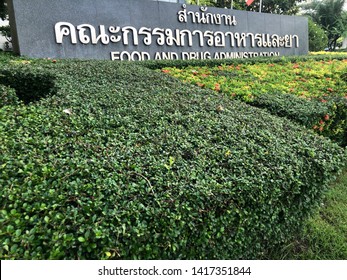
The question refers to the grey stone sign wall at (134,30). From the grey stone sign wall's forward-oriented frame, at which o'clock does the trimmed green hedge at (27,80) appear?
The trimmed green hedge is roughly at 2 o'clock from the grey stone sign wall.

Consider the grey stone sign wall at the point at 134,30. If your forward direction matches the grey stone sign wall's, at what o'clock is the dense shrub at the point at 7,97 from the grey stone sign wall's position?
The dense shrub is roughly at 2 o'clock from the grey stone sign wall.

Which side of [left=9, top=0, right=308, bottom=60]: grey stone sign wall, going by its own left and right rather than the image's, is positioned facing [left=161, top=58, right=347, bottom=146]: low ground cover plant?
front

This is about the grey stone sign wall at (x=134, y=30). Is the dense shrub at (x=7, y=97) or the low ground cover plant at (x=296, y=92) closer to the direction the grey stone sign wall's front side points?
the low ground cover plant

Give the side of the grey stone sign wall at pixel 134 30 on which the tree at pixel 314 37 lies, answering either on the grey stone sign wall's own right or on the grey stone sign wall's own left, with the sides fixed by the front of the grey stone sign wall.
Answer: on the grey stone sign wall's own left

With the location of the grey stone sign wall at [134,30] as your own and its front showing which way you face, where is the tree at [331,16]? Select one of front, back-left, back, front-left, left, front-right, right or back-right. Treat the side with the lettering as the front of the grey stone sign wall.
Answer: left

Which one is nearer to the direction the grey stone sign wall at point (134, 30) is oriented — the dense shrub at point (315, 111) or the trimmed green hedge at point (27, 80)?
the dense shrub

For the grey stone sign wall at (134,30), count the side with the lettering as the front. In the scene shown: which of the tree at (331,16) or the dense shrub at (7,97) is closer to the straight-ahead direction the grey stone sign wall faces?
the dense shrub

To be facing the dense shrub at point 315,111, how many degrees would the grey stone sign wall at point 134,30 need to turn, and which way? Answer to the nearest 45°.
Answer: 0° — it already faces it

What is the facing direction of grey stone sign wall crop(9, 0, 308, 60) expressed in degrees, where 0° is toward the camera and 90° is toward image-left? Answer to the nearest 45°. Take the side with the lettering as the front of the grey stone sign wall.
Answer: approximately 315°
